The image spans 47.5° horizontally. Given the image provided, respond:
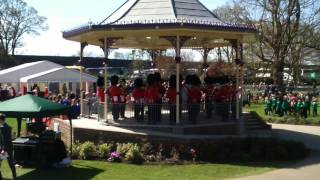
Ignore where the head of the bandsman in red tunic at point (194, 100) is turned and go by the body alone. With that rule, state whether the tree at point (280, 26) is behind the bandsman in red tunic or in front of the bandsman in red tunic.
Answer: in front

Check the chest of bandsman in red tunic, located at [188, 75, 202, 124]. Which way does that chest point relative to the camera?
away from the camera

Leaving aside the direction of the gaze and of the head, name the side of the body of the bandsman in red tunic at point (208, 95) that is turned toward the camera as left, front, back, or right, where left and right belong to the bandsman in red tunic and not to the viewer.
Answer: back

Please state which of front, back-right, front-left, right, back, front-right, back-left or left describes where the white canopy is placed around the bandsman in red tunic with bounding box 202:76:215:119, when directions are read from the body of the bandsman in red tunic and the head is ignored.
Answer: front-left

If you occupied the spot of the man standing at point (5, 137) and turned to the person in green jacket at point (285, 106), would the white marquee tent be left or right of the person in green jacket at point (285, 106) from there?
left

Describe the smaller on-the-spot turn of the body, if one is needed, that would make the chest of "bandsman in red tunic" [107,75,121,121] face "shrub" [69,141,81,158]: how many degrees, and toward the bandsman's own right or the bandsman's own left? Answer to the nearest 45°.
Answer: approximately 135° to the bandsman's own left
